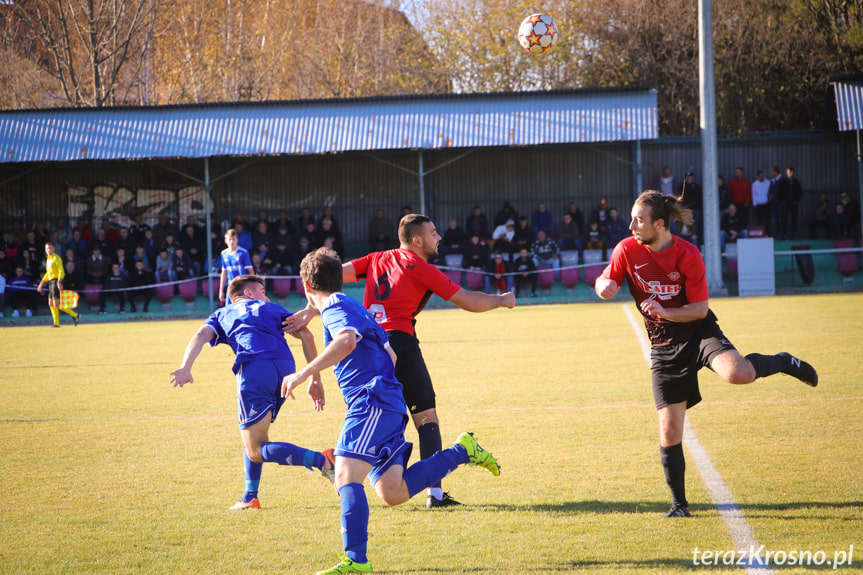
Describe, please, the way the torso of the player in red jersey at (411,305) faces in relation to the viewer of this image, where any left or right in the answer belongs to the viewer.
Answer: facing away from the viewer and to the right of the viewer

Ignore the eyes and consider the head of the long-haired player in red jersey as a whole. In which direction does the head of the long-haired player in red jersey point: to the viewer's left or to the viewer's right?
to the viewer's left

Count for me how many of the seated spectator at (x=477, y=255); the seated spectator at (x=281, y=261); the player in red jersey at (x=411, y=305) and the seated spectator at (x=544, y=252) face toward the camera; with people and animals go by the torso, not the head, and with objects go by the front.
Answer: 3

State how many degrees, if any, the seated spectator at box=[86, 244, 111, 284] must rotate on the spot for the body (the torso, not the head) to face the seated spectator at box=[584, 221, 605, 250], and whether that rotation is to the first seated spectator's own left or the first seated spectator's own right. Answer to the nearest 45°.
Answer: approximately 90° to the first seated spectator's own left

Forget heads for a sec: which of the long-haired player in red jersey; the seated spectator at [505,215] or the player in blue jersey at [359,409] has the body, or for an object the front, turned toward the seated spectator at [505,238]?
the seated spectator at [505,215]

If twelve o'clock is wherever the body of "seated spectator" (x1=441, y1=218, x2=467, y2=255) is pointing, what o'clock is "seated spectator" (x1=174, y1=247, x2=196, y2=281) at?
"seated spectator" (x1=174, y1=247, x2=196, y2=281) is roughly at 3 o'clock from "seated spectator" (x1=441, y1=218, x2=467, y2=255).

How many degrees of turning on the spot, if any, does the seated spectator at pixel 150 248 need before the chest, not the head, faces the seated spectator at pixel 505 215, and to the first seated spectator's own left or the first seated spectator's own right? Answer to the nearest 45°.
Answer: approximately 90° to the first seated spectator's own left

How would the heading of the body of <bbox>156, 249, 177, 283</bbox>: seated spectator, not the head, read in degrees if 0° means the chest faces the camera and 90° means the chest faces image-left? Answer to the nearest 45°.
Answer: approximately 0°

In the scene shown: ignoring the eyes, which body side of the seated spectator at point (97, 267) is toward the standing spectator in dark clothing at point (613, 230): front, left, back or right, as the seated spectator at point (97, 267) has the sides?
left

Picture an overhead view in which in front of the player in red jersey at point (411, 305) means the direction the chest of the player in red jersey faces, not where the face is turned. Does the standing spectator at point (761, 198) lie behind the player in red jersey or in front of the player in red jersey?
in front

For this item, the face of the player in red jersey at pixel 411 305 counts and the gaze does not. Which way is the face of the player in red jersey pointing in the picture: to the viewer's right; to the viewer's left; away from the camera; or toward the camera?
to the viewer's right

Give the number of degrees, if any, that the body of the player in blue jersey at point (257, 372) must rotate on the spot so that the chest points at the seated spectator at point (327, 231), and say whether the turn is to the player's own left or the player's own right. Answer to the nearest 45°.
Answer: approximately 45° to the player's own right
